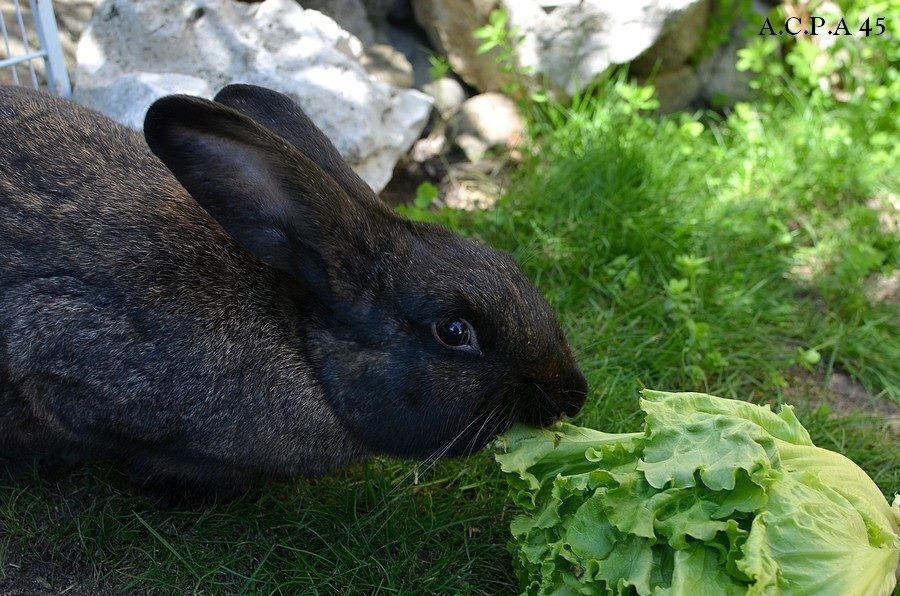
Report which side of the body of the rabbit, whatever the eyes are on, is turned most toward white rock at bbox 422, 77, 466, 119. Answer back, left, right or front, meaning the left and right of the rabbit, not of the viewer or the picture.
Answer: left

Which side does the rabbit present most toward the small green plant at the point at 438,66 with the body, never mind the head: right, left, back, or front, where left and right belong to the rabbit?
left

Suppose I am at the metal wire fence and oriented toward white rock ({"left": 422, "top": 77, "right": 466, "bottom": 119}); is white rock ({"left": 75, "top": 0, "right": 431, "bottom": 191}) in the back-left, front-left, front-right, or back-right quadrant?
front-right

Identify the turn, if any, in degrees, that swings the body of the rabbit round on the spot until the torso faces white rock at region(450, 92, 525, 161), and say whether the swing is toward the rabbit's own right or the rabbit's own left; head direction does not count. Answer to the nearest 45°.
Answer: approximately 45° to the rabbit's own left

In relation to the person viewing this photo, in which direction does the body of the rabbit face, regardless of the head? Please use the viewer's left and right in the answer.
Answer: facing to the right of the viewer

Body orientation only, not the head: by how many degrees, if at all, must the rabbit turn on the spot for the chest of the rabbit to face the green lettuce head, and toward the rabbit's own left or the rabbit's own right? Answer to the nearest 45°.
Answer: approximately 45° to the rabbit's own right

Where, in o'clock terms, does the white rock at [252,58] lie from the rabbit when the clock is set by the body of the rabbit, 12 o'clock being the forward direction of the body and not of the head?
The white rock is roughly at 9 o'clock from the rabbit.

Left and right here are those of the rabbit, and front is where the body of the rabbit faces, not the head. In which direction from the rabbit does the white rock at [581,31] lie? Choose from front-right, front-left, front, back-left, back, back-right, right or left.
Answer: front-left

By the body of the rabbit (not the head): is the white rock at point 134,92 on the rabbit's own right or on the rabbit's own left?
on the rabbit's own left
